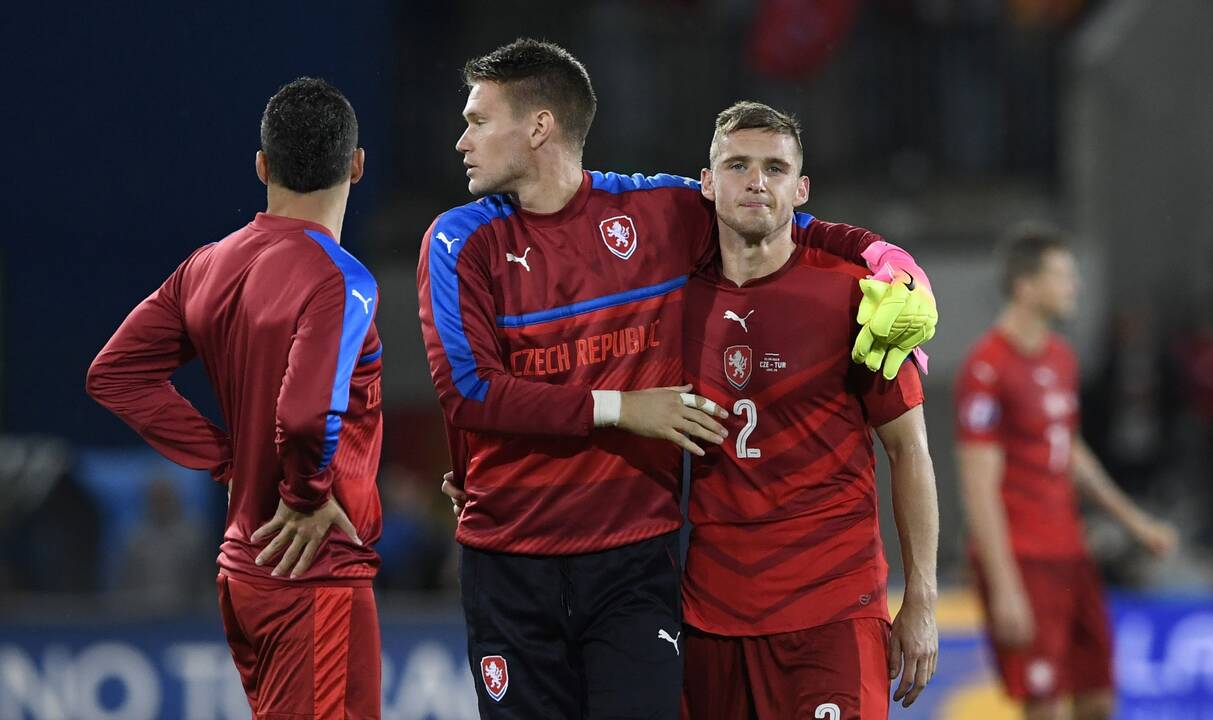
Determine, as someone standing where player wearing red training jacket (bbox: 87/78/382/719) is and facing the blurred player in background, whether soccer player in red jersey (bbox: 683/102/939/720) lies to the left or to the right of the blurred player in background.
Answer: right

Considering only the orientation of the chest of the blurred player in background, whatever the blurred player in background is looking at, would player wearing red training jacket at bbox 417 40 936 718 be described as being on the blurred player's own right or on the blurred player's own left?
on the blurred player's own right

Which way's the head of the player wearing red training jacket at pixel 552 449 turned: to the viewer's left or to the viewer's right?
to the viewer's left

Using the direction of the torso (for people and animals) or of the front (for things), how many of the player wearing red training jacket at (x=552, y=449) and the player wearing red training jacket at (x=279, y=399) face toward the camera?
1

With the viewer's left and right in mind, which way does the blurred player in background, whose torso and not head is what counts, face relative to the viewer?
facing the viewer and to the right of the viewer

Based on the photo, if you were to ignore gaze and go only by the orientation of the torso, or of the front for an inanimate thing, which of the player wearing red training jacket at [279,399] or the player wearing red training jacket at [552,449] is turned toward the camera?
the player wearing red training jacket at [552,449]

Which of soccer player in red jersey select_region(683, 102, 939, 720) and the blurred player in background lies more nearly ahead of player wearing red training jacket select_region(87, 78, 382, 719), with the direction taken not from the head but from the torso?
the blurred player in background

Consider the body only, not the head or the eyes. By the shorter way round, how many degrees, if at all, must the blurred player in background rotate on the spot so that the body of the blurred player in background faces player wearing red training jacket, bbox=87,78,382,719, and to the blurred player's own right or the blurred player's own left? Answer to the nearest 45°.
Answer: approximately 90° to the blurred player's own right

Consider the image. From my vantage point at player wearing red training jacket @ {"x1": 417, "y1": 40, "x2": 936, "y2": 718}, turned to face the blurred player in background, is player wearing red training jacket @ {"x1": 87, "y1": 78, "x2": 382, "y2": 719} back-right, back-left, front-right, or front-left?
back-left

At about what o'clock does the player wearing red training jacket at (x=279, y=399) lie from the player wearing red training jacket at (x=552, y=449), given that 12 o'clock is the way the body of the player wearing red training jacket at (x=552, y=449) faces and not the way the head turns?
the player wearing red training jacket at (x=279, y=399) is roughly at 3 o'clock from the player wearing red training jacket at (x=552, y=449).

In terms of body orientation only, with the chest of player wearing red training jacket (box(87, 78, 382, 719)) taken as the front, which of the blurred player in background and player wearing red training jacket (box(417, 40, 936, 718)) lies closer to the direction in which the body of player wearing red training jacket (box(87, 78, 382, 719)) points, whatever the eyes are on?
the blurred player in background

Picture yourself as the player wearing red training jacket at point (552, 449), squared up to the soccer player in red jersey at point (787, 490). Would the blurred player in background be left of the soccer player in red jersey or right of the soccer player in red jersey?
left

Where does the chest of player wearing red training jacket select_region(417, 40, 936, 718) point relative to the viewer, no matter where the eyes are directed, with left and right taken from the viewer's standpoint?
facing the viewer

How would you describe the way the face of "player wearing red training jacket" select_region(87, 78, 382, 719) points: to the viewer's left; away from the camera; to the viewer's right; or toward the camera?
away from the camera

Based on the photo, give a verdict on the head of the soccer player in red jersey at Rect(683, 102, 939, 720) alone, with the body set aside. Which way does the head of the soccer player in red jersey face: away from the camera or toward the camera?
toward the camera

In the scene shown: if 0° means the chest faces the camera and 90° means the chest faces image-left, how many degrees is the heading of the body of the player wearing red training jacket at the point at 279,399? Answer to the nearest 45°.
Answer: approximately 225°
